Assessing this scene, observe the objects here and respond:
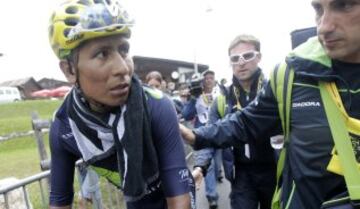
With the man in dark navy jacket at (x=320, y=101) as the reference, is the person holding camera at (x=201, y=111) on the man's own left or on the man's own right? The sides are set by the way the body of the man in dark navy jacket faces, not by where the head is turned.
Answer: on the man's own right

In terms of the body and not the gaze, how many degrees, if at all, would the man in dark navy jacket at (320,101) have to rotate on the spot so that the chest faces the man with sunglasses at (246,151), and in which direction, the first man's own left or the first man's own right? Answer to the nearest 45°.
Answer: approximately 135° to the first man's own right

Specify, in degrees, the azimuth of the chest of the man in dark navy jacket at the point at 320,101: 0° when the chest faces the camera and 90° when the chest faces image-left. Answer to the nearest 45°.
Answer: approximately 45°
